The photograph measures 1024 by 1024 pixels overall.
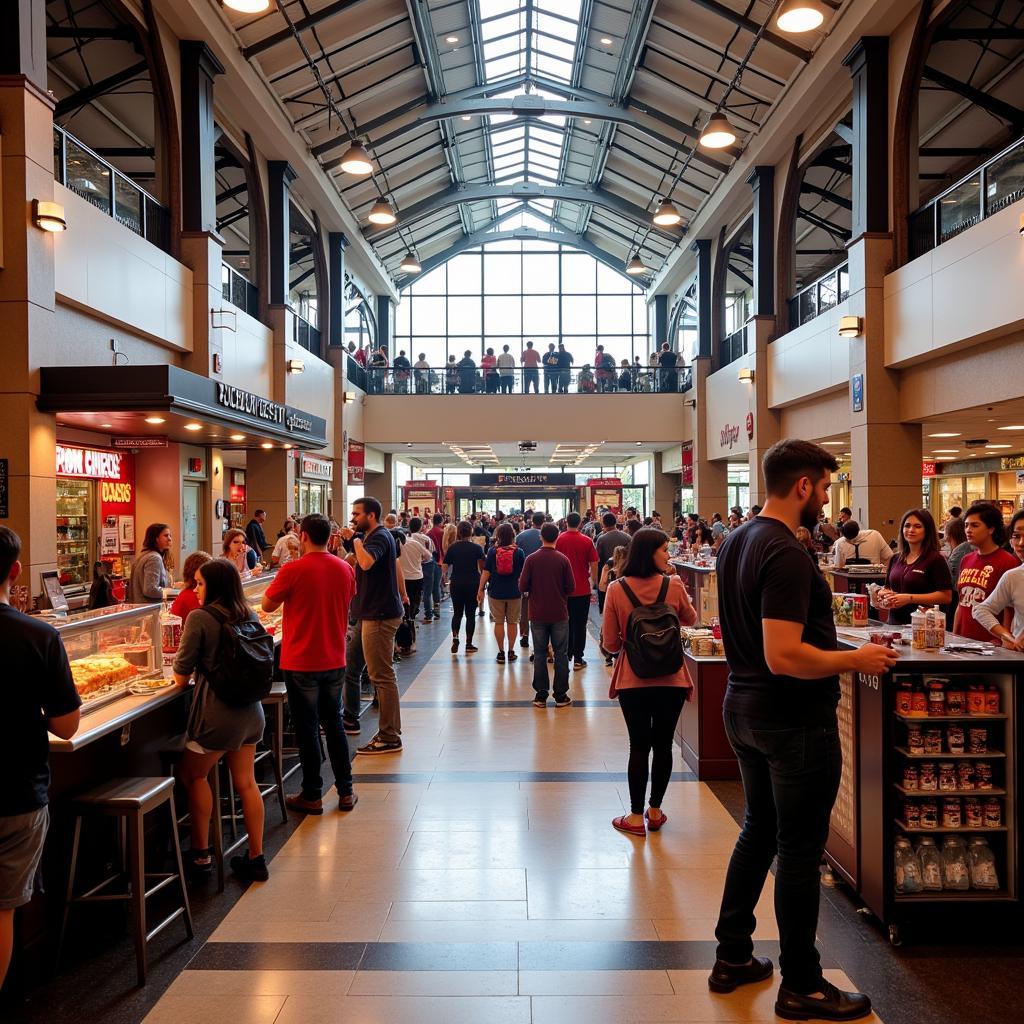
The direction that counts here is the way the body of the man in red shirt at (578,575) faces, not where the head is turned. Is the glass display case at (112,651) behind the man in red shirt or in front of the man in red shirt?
behind

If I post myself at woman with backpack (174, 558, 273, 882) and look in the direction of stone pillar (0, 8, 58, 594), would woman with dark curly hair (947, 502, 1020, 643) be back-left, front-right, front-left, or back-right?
back-right

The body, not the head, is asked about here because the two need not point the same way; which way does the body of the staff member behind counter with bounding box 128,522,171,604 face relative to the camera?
to the viewer's right

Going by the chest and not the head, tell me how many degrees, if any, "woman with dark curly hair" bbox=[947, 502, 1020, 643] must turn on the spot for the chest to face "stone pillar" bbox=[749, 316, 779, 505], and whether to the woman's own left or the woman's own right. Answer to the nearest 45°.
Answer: approximately 135° to the woman's own right

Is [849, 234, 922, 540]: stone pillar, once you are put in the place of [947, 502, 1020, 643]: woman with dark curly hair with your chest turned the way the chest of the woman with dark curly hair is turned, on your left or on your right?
on your right

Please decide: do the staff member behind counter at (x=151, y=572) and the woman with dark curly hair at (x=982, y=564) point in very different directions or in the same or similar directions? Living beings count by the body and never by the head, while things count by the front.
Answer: very different directions

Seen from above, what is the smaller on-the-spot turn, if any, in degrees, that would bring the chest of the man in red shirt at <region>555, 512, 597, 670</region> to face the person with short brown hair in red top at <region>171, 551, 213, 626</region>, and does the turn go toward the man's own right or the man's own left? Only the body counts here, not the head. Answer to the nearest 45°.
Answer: approximately 135° to the man's own left

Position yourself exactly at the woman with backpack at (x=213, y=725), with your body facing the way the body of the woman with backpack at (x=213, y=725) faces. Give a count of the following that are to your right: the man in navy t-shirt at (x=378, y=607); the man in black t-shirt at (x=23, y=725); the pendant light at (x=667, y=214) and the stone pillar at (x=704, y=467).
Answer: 3

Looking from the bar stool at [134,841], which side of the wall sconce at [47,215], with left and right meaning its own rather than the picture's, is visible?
right

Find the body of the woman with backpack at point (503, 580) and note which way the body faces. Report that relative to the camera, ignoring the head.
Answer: away from the camera

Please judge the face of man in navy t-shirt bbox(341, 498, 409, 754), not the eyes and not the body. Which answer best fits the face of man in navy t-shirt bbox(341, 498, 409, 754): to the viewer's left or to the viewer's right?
to the viewer's left

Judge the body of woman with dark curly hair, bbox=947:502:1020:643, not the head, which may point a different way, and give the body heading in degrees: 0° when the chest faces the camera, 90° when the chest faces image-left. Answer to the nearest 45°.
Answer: approximately 45°

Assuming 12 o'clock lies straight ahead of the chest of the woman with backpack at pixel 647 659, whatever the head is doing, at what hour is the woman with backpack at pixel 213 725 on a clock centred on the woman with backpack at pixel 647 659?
the woman with backpack at pixel 213 725 is roughly at 8 o'clock from the woman with backpack at pixel 647 659.

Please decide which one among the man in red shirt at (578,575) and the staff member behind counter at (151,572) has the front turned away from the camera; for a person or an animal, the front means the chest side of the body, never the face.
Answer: the man in red shirt

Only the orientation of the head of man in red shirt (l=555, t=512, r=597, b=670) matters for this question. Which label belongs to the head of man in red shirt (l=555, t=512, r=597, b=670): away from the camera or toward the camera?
away from the camera

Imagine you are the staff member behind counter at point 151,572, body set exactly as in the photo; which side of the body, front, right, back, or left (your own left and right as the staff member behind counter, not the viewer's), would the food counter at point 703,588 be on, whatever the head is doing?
front

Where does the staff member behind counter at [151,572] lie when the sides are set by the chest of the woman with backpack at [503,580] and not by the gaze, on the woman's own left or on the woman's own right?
on the woman's own left

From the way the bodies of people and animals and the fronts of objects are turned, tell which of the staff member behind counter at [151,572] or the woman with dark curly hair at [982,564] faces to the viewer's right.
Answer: the staff member behind counter

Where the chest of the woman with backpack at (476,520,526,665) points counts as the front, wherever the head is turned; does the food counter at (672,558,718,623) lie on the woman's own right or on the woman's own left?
on the woman's own right
